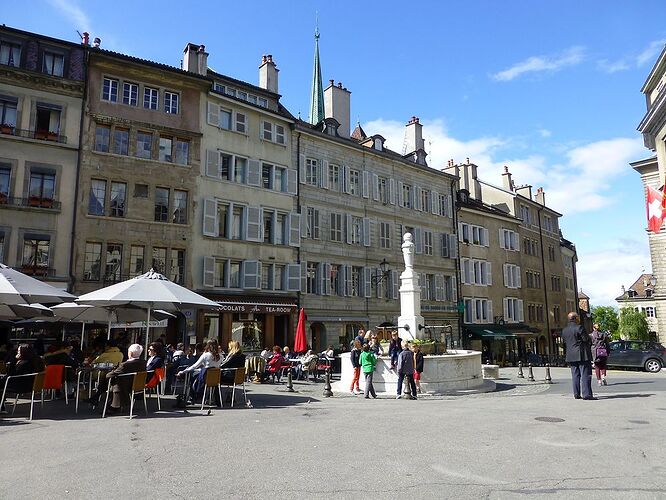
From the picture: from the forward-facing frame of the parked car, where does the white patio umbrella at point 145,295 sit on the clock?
The white patio umbrella is roughly at 10 o'clock from the parked car.

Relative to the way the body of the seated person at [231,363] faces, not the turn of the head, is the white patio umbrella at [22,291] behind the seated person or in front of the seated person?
in front

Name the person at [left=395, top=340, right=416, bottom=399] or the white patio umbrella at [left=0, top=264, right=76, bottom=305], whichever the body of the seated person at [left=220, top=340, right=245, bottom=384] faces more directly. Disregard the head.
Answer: the white patio umbrella

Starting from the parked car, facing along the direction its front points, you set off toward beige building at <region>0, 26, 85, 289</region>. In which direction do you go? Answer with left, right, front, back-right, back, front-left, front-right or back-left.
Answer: front-left

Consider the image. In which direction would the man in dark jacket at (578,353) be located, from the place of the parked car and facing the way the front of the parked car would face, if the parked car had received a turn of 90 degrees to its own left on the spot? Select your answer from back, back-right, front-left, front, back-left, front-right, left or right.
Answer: front

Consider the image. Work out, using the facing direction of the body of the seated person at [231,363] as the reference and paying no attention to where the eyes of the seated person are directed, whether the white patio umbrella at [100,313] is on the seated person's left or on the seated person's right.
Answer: on the seated person's right

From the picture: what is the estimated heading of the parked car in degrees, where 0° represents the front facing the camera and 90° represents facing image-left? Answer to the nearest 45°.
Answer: approximately 90°

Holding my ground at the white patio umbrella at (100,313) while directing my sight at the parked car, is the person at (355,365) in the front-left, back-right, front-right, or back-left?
front-right

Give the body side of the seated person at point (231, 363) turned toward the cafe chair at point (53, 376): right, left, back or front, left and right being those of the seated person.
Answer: front

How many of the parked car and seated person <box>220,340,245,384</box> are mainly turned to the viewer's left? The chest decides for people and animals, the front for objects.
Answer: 2

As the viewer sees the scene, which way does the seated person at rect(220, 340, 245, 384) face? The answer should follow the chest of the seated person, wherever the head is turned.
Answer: to the viewer's left
